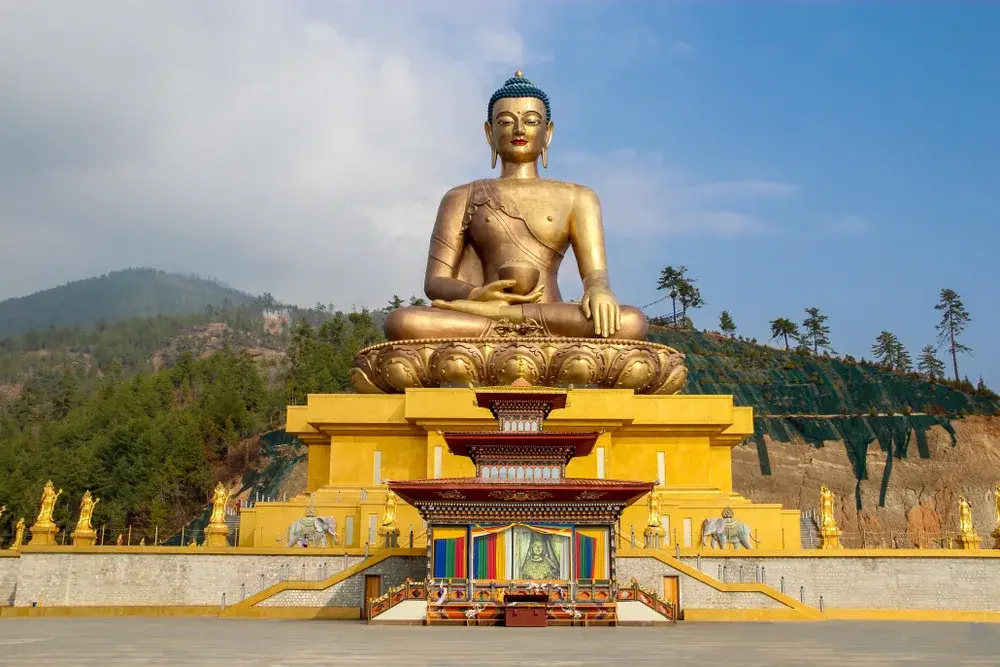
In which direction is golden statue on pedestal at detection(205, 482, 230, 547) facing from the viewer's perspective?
toward the camera

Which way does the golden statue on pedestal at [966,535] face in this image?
toward the camera

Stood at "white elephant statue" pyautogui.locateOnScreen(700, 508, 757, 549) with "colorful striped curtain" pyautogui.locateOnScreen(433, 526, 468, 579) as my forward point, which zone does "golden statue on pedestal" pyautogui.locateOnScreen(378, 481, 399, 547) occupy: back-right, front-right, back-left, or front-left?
front-right

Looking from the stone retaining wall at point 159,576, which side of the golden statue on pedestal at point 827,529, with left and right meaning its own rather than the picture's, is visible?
right

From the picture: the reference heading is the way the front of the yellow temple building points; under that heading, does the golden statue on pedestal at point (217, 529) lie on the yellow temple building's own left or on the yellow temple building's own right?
on the yellow temple building's own right

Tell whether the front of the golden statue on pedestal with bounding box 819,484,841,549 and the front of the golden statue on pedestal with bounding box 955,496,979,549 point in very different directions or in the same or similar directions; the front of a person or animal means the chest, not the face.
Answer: same or similar directions

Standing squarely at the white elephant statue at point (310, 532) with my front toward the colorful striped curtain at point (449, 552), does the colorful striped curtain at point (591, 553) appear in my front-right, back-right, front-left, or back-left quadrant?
front-left

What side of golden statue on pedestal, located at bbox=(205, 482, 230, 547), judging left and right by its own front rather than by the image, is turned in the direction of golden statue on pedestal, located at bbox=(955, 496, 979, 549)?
left

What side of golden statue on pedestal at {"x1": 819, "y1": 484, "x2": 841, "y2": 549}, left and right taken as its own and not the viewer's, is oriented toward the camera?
front
